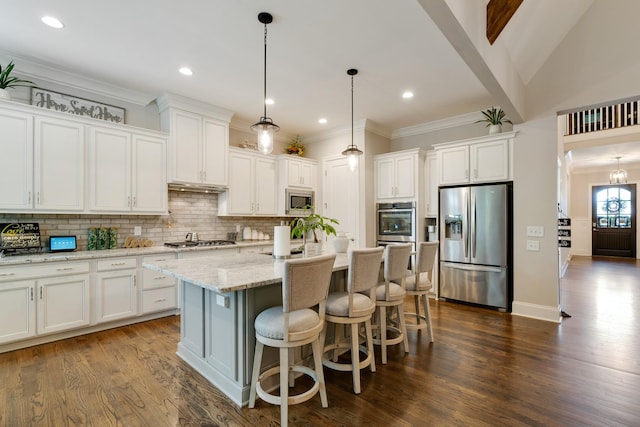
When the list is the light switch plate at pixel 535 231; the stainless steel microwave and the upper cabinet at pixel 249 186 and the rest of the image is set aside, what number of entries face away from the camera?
0

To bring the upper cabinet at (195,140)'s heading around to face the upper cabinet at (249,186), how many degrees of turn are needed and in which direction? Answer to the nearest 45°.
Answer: approximately 90° to its left

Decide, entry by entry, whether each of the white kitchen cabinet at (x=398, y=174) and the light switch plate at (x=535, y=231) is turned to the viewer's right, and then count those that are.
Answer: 0

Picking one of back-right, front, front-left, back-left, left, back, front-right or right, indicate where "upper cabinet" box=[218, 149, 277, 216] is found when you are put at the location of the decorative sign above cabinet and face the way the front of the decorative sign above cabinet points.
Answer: front-left

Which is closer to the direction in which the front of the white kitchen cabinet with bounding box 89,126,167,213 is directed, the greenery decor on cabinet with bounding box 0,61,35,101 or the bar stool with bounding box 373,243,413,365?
the bar stool

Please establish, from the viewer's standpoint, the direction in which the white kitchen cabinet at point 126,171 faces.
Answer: facing the viewer and to the right of the viewer

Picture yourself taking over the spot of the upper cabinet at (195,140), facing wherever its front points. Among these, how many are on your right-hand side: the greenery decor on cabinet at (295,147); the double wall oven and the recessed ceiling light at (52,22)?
1

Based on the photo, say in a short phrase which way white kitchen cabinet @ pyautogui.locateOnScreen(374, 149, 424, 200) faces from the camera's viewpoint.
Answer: facing the viewer and to the left of the viewer

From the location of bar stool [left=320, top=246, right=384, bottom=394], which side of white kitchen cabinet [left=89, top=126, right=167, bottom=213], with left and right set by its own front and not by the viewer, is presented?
front

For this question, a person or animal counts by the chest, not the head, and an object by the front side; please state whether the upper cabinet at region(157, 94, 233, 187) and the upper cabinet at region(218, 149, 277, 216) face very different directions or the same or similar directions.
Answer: same or similar directions

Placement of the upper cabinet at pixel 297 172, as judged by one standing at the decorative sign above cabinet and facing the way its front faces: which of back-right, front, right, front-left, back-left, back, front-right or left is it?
front-left

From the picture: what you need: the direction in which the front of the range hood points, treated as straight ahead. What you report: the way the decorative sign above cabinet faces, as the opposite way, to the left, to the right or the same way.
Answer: the same way

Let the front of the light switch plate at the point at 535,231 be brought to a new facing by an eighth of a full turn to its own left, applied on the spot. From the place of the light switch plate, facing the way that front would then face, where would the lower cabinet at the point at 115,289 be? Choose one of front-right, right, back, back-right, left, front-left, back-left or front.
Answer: right

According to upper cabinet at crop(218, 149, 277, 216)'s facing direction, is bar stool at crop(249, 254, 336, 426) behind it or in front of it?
in front

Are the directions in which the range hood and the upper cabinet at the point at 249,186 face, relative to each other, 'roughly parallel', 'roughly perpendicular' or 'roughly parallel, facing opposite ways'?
roughly parallel

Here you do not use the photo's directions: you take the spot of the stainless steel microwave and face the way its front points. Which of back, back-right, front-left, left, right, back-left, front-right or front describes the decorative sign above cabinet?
right

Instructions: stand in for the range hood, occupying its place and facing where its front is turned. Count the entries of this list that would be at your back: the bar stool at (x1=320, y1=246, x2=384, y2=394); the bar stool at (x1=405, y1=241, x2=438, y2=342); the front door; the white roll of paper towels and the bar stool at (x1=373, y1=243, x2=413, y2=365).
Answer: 0

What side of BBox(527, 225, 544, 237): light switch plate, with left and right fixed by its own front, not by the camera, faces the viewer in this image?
front

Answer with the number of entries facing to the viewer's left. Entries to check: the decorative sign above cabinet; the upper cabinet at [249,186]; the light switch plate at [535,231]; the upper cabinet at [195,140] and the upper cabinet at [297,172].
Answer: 0
